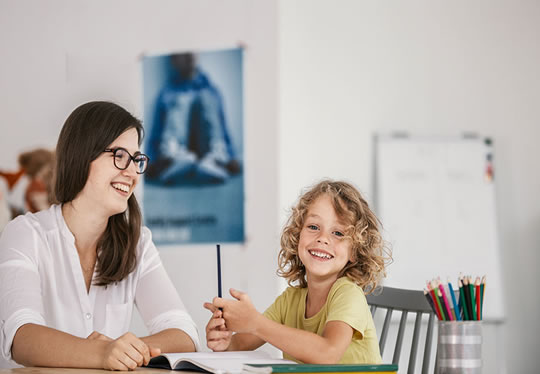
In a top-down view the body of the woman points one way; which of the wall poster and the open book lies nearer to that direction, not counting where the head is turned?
the open book

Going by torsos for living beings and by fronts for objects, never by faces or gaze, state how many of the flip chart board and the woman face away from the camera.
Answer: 0

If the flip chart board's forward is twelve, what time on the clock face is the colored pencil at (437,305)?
The colored pencil is roughly at 12 o'clock from the flip chart board.

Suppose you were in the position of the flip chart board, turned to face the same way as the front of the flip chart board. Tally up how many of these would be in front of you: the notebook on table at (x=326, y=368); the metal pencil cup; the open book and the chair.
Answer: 4

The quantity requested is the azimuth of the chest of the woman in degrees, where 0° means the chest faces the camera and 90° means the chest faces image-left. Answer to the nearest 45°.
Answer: approximately 315°

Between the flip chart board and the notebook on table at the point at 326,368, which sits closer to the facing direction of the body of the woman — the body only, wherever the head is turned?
the notebook on table

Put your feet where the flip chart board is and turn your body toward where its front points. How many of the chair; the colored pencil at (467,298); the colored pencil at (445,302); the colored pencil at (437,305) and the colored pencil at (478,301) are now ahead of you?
5

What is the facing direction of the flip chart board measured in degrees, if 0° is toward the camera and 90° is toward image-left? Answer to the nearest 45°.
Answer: approximately 0°

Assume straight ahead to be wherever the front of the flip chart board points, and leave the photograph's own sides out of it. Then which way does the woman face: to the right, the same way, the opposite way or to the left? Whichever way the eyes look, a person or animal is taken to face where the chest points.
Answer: to the left

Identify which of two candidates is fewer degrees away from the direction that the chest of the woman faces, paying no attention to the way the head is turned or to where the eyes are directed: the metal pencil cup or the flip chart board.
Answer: the metal pencil cup

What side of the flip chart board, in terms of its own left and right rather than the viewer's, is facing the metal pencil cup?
front

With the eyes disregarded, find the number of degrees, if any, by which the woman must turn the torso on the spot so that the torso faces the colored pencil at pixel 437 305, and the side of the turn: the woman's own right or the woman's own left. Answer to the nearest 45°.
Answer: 0° — they already face it

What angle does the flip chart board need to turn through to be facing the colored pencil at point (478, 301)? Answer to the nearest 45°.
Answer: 0° — it already faces it
